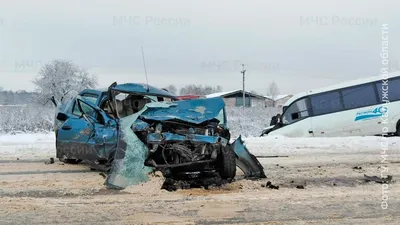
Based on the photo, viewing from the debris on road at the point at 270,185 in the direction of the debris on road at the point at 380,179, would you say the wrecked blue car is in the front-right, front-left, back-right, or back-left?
back-left

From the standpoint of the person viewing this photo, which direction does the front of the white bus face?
facing to the left of the viewer

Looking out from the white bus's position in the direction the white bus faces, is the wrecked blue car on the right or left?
on its left

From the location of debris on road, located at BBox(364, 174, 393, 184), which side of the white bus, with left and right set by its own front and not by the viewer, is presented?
left

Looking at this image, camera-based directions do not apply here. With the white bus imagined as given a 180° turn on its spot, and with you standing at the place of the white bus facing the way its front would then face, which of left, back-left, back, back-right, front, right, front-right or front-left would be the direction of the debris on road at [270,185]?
right
